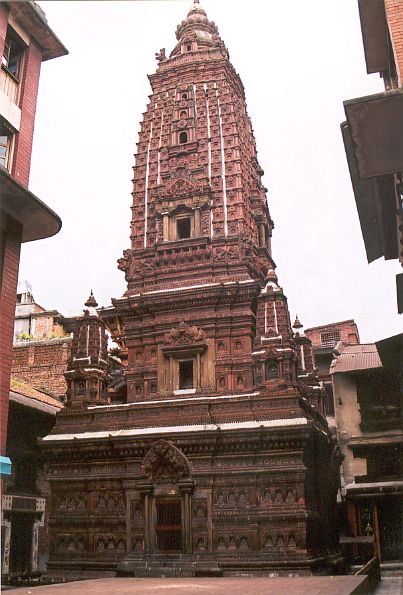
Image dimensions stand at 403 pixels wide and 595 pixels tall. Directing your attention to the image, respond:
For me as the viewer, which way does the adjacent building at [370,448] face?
facing the viewer and to the left of the viewer

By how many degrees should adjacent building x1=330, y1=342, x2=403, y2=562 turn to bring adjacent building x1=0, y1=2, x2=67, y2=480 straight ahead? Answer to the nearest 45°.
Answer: approximately 45° to its left

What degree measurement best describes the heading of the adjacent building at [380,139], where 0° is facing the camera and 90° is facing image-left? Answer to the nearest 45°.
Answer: approximately 90°

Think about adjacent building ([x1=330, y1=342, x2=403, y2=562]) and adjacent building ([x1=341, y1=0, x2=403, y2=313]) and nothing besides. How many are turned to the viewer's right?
0

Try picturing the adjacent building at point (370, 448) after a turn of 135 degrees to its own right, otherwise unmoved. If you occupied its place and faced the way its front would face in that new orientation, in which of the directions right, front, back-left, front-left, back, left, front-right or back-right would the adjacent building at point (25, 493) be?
back-left

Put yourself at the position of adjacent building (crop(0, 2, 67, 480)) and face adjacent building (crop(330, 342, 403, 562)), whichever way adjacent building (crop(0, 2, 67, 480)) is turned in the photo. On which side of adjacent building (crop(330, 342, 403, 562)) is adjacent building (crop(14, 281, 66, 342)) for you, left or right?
left

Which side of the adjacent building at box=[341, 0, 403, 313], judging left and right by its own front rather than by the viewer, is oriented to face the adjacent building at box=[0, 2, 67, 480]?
front

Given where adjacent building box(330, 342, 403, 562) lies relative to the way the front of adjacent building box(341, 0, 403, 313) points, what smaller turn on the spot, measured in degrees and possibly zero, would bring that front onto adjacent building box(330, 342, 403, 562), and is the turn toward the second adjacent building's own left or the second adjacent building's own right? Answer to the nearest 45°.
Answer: approximately 90° to the second adjacent building's own right

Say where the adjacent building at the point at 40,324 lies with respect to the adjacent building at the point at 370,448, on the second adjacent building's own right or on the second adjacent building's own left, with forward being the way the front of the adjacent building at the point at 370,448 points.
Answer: on the second adjacent building's own right

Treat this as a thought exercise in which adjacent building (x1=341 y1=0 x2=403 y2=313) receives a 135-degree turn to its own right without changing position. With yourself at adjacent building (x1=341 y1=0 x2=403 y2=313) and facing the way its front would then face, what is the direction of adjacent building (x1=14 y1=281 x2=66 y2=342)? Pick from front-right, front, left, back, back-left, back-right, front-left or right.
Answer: left

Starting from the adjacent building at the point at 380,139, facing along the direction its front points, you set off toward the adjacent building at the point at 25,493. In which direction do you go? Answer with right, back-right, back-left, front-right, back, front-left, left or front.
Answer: front-right
